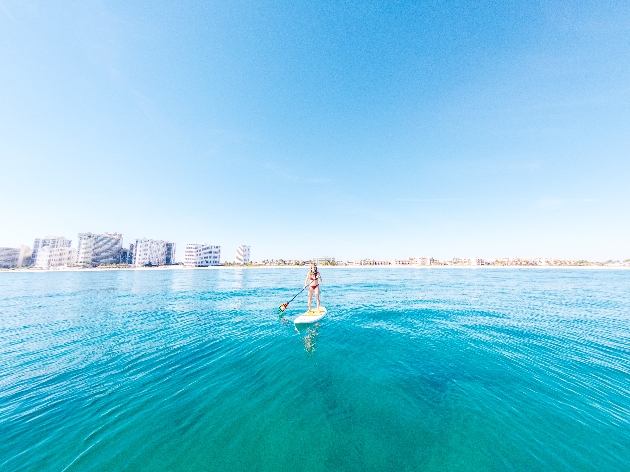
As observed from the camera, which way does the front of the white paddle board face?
facing the viewer and to the left of the viewer
